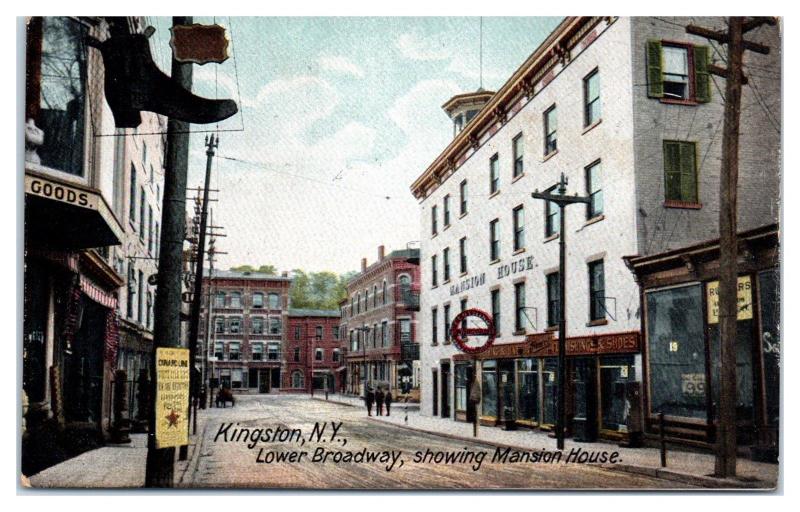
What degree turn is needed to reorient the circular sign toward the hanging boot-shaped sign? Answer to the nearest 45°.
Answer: approximately 45° to its right

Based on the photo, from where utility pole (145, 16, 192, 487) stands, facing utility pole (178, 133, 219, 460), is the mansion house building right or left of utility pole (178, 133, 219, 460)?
right

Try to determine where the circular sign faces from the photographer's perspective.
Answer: facing the viewer

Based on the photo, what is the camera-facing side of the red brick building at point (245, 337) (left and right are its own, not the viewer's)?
front

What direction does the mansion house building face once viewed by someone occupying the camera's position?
facing the viewer and to the left of the viewer

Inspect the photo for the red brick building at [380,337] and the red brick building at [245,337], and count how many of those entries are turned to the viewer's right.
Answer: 0

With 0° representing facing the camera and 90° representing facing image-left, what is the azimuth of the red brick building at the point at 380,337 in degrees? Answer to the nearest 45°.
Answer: approximately 45°

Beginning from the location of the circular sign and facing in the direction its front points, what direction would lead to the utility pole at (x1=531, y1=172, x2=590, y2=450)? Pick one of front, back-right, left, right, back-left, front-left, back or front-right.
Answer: front

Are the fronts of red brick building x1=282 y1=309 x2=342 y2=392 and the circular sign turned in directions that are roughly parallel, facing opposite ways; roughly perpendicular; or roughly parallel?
roughly parallel

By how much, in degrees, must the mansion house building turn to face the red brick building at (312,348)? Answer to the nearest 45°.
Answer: approximately 90° to its right

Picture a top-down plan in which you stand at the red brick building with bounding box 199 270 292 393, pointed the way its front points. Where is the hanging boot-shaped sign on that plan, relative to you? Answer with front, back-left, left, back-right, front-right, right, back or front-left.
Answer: front

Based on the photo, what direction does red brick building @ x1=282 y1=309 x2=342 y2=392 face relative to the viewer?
toward the camera
